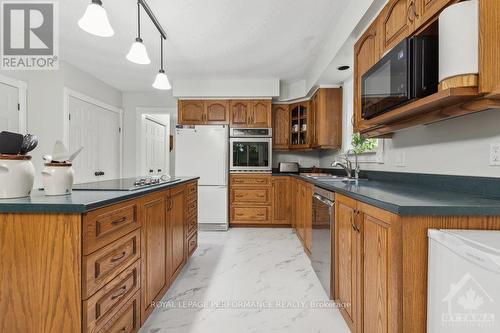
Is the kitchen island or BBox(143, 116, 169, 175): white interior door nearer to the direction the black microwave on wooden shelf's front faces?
the kitchen island

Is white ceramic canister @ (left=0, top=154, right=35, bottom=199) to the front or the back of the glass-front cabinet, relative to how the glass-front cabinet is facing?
to the front

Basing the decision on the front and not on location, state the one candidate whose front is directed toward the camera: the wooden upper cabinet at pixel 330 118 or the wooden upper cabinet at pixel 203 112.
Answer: the wooden upper cabinet at pixel 203 112

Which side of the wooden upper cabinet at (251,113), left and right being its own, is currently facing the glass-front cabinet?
left

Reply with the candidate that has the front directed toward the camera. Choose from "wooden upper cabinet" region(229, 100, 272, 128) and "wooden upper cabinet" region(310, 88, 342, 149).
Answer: "wooden upper cabinet" region(229, 100, 272, 128)

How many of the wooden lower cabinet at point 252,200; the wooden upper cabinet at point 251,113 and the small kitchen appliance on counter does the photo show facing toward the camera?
3

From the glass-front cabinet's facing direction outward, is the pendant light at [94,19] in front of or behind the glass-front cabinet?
in front

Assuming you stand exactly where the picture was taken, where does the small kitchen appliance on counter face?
facing the viewer

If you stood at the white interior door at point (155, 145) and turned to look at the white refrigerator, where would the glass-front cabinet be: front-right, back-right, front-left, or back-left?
front-left

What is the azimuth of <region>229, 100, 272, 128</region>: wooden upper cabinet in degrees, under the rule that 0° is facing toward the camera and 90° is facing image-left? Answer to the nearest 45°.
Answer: approximately 0°

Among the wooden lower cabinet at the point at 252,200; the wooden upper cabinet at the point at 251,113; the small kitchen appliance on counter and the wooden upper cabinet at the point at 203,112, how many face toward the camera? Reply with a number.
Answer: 4

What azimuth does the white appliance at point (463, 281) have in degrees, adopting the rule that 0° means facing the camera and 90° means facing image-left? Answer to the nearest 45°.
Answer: approximately 45°

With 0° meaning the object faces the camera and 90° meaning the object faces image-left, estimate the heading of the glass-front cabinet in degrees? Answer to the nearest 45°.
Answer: approximately 45°

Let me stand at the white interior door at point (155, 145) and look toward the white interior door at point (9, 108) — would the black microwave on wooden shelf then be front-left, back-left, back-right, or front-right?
front-left

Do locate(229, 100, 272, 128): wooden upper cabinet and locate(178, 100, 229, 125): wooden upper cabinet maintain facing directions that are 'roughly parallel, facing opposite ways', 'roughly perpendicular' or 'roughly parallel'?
roughly parallel

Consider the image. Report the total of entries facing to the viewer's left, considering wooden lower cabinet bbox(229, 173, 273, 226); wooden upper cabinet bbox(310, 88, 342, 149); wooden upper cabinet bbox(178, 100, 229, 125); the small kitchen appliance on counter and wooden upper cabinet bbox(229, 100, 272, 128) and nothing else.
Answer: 1

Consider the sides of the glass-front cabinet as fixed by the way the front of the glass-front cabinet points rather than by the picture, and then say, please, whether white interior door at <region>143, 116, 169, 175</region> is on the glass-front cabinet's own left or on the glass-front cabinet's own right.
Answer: on the glass-front cabinet's own right
